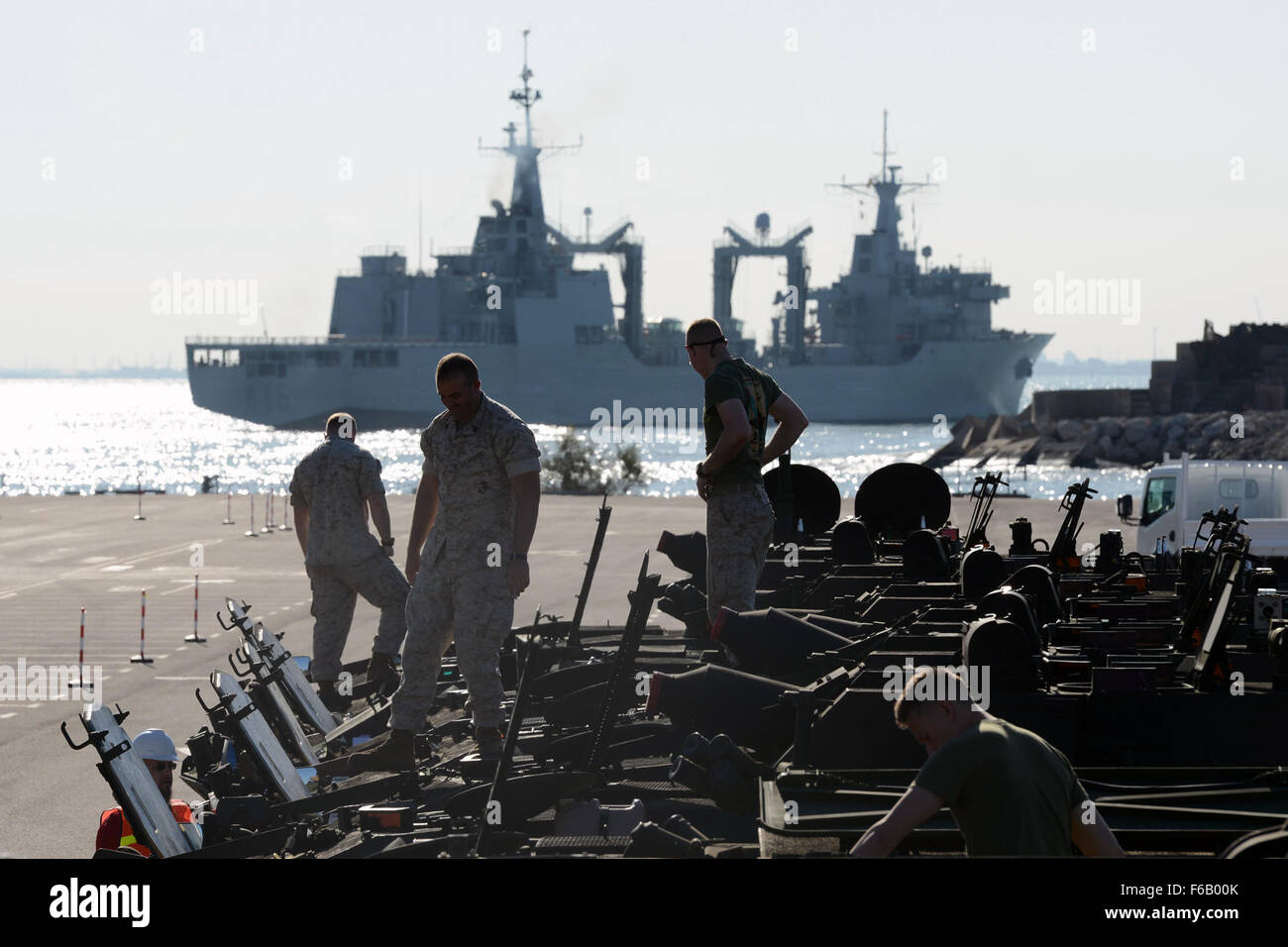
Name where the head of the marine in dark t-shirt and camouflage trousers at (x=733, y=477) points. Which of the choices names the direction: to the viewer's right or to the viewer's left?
to the viewer's left

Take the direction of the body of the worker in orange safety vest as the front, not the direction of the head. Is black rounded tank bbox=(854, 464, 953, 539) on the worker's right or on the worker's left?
on the worker's left

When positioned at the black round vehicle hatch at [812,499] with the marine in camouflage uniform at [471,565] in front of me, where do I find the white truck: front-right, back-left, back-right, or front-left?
back-left

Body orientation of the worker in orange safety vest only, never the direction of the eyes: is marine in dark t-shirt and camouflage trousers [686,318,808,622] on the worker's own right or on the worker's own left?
on the worker's own left

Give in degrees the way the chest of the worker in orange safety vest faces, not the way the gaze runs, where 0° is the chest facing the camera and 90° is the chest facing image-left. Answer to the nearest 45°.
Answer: approximately 315°

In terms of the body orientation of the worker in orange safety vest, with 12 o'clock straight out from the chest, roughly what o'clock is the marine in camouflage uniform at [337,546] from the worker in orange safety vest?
The marine in camouflage uniform is roughly at 8 o'clock from the worker in orange safety vest.

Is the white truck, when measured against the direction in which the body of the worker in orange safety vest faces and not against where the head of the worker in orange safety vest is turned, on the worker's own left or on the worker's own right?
on the worker's own left

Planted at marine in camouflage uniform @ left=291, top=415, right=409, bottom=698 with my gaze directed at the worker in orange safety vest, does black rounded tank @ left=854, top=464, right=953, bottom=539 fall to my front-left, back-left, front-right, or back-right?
back-left
